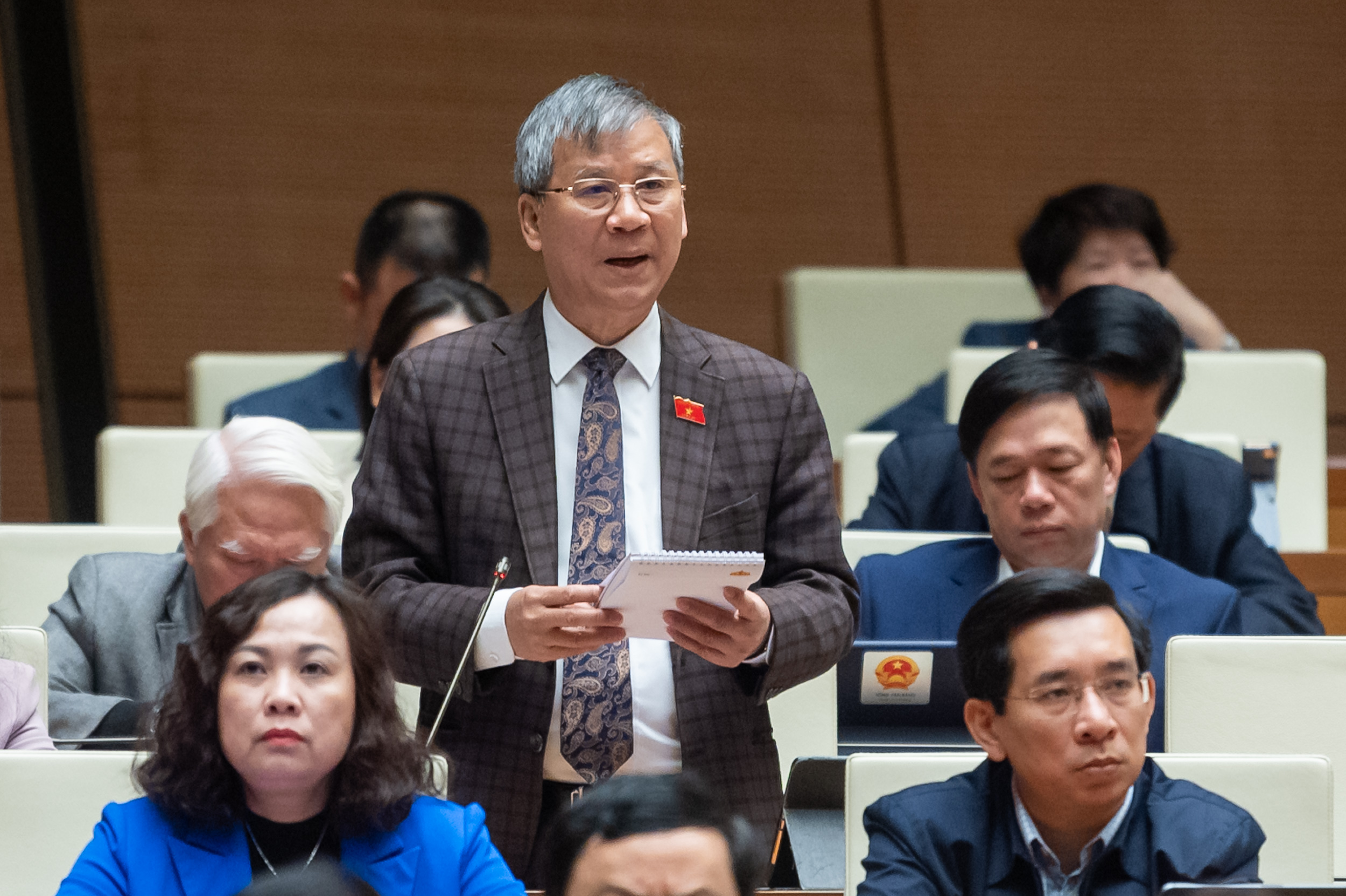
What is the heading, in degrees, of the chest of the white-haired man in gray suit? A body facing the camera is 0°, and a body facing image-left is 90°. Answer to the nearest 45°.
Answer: approximately 315°

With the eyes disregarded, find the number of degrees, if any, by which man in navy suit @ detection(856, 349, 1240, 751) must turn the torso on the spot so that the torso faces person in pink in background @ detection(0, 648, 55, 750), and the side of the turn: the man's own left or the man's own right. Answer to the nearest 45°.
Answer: approximately 45° to the man's own right

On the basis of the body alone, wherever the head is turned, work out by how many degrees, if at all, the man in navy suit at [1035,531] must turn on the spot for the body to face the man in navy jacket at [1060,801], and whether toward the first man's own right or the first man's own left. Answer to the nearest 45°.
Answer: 0° — they already face them

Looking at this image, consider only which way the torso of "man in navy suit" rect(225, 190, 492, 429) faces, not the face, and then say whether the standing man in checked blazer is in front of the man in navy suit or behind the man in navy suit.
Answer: in front

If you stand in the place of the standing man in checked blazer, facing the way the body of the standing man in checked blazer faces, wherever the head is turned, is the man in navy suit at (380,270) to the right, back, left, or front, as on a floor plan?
back

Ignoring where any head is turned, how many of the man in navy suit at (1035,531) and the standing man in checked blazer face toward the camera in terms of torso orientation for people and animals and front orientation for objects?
2

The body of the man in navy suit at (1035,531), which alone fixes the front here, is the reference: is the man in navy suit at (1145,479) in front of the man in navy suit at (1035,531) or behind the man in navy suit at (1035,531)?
behind

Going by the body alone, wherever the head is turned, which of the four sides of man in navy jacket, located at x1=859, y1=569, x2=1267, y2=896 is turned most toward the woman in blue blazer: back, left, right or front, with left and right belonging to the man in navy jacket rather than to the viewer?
right

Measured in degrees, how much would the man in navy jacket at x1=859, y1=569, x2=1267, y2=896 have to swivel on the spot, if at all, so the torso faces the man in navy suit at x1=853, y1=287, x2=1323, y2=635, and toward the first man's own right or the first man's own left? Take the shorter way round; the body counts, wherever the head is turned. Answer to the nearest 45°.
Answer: approximately 180°
